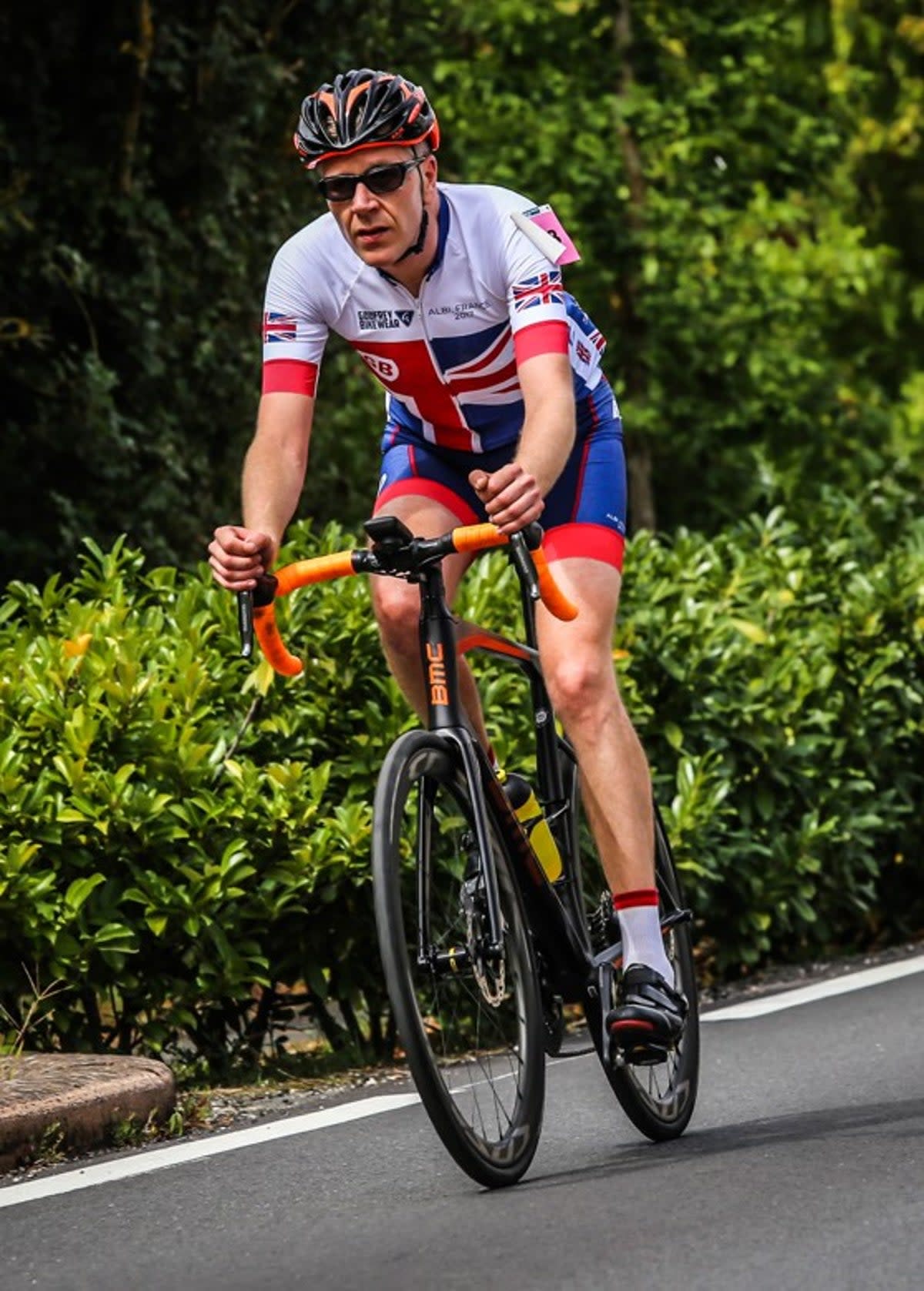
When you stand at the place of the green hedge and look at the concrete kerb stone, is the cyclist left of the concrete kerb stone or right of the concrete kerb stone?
left

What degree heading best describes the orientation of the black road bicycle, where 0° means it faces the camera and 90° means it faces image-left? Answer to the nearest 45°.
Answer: approximately 45°

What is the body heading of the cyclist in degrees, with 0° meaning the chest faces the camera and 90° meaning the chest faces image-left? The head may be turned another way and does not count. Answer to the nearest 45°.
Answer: approximately 45°

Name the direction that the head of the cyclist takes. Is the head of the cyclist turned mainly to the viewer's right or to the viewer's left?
to the viewer's left

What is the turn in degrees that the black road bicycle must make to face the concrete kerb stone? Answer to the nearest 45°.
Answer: approximately 90° to its right
